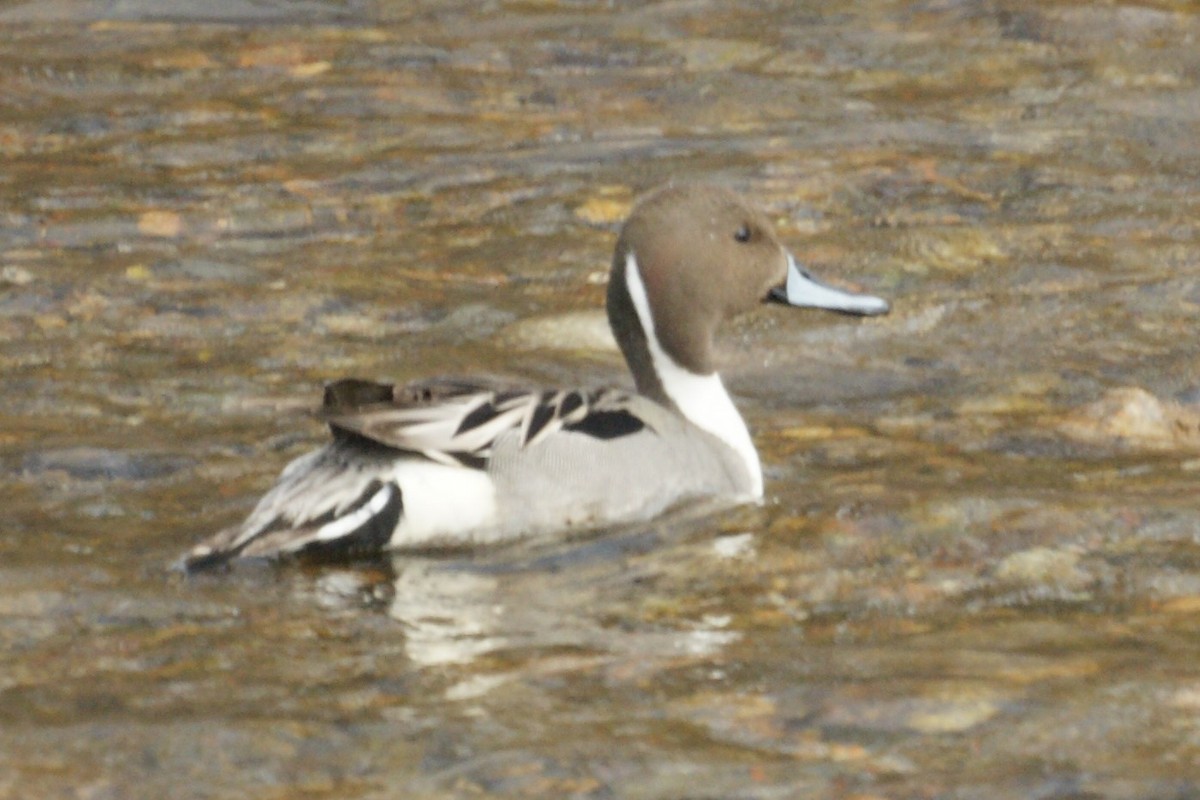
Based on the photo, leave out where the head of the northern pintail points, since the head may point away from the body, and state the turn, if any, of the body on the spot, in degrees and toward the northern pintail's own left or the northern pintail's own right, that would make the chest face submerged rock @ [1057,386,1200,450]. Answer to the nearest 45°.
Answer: approximately 45° to the northern pintail's own left

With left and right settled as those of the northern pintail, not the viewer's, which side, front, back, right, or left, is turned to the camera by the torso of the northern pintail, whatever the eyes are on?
right
